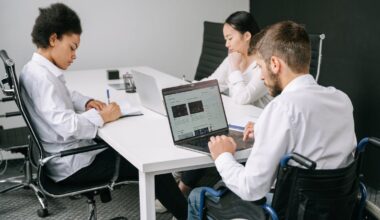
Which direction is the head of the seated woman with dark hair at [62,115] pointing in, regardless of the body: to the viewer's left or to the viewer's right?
to the viewer's right

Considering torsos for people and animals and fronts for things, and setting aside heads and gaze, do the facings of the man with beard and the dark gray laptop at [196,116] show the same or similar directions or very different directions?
very different directions

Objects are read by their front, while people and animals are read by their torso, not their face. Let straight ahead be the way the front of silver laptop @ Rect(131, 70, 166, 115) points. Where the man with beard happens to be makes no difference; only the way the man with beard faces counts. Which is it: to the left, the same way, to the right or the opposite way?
to the left

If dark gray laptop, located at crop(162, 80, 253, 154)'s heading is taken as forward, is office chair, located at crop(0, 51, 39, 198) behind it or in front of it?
behind

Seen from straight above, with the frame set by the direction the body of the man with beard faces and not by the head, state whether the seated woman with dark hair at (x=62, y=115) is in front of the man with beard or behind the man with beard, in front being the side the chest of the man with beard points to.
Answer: in front

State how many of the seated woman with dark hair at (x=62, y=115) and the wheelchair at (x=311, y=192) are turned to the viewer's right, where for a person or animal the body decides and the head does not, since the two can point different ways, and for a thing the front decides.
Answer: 1

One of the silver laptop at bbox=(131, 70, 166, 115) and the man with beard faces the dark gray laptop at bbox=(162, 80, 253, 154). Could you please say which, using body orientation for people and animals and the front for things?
the man with beard

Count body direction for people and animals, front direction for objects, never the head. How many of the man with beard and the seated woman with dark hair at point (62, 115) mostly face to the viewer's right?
1

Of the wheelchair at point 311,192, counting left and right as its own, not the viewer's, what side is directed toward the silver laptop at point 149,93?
front

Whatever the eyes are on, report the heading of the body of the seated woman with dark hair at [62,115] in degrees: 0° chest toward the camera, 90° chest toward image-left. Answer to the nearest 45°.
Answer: approximately 270°

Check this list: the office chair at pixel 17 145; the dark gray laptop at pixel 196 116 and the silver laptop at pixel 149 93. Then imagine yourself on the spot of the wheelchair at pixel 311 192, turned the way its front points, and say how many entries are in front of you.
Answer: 3

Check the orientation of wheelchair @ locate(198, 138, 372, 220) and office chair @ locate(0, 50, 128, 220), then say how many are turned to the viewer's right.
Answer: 1

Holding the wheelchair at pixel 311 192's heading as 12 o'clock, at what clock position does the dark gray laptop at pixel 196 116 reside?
The dark gray laptop is roughly at 12 o'clock from the wheelchair.

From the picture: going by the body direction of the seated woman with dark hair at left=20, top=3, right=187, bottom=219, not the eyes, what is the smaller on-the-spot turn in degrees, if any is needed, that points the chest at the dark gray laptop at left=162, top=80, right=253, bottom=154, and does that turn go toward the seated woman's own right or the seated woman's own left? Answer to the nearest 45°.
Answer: approximately 45° to the seated woman's own right

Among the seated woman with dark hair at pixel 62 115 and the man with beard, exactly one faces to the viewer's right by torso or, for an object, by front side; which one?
the seated woman with dark hair

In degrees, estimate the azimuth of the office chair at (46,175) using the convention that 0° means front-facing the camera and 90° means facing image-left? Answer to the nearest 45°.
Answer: approximately 270°

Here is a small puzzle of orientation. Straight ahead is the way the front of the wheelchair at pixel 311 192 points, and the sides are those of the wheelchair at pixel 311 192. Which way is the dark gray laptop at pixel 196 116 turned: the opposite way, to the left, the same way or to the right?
the opposite way
